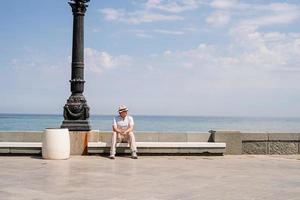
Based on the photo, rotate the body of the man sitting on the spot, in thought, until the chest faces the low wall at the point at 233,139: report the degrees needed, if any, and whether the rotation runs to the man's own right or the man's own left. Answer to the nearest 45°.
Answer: approximately 90° to the man's own left

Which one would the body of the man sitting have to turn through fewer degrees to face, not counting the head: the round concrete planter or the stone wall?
the round concrete planter

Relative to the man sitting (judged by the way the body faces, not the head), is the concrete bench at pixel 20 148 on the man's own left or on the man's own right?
on the man's own right

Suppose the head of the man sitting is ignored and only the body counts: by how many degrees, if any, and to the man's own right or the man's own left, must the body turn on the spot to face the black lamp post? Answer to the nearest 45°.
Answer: approximately 90° to the man's own right

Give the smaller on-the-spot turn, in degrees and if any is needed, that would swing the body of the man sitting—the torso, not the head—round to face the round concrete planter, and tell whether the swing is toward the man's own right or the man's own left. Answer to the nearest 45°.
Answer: approximately 90° to the man's own right
